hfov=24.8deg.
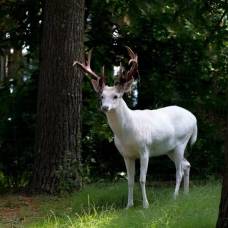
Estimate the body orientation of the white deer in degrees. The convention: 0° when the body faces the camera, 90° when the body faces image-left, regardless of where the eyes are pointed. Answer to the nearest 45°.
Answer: approximately 45°

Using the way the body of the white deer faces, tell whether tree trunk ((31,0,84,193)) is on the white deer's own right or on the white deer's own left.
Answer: on the white deer's own right
